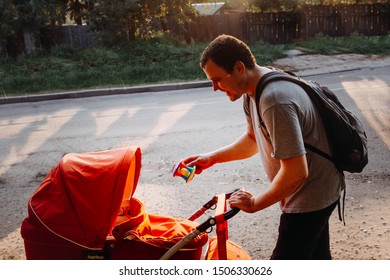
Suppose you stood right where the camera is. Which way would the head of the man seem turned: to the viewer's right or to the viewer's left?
to the viewer's left

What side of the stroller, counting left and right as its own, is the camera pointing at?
left

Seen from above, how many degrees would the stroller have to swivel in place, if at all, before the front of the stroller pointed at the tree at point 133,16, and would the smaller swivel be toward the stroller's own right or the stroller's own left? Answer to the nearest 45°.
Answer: approximately 90° to the stroller's own right

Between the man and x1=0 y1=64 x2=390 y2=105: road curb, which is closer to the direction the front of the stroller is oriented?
the road curb

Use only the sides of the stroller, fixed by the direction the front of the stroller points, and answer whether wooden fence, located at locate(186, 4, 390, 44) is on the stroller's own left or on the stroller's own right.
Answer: on the stroller's own right

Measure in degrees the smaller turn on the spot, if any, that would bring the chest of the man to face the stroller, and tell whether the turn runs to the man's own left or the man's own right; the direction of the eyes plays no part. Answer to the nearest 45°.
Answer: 0° — they already face it

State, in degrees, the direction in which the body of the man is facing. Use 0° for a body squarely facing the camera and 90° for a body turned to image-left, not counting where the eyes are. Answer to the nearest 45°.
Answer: approximately 90°

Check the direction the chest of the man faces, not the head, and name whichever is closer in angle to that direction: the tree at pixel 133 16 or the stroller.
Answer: the stroller

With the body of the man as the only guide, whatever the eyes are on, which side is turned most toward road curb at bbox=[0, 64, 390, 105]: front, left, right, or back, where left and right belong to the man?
right

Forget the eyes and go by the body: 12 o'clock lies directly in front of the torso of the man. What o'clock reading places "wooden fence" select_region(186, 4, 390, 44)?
The wooden fence is roughly at 3 o'clock from the man.

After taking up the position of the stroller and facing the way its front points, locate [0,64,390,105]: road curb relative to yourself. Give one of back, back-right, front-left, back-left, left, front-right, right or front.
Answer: right

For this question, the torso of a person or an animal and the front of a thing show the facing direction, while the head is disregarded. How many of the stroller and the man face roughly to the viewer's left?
2
